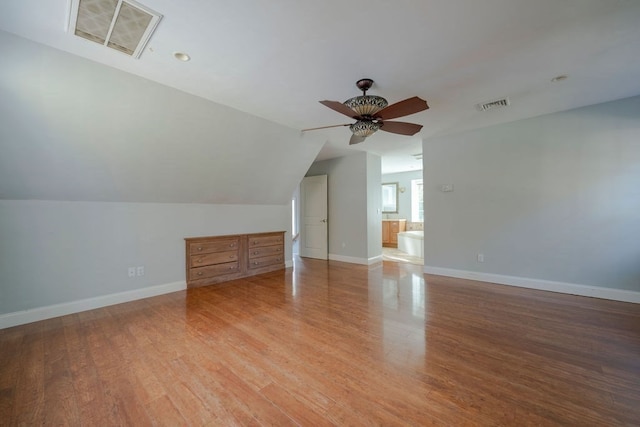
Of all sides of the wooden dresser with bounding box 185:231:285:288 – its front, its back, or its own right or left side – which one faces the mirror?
left

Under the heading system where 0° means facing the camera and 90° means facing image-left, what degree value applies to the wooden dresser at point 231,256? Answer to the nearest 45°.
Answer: approximately 315°

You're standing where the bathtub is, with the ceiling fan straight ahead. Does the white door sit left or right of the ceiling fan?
right

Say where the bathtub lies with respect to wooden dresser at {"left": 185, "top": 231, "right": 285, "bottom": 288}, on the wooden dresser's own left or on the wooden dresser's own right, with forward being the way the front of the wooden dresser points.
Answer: on the wooden dresser's own left

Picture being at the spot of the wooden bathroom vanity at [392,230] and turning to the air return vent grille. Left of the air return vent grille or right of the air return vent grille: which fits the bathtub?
left

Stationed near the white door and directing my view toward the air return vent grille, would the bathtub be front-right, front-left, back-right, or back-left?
back-left

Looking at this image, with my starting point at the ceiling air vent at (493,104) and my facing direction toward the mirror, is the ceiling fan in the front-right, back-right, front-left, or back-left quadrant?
back-left

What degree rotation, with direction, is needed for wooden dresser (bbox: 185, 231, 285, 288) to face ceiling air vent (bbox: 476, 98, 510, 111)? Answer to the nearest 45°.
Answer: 0° — it already faces it

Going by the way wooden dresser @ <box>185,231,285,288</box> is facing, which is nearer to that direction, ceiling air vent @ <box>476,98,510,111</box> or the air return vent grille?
the ceiling air vent

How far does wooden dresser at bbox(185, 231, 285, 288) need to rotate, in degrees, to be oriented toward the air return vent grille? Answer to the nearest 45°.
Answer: approximately 45° to its right

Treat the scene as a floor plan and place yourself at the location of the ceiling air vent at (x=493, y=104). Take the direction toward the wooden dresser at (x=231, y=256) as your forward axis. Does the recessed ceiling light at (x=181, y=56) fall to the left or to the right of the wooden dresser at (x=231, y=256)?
left

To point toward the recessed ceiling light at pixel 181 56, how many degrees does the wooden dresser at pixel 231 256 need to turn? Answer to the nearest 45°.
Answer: approximately 45° to its right
